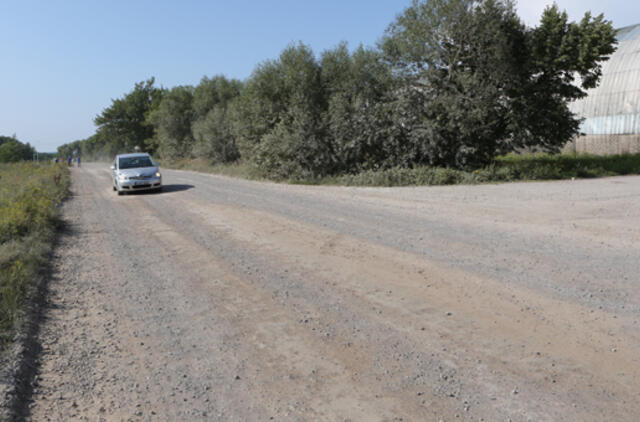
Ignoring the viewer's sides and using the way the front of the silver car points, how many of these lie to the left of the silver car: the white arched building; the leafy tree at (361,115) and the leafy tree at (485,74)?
3

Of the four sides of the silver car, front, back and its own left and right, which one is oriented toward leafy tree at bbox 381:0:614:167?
left

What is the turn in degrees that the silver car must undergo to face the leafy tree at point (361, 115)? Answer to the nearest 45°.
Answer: approximately 90° to its left

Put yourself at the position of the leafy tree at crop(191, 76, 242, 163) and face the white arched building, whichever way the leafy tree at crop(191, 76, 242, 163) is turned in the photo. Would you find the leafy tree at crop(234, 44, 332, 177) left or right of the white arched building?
right

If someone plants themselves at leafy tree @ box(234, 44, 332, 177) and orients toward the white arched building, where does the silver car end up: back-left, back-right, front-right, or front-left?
back-right

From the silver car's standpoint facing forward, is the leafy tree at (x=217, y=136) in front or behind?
behind

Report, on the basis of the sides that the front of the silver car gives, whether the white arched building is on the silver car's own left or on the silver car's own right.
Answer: on the silver car's own left

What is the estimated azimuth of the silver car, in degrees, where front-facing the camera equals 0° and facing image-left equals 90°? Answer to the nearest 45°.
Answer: approximately 0°

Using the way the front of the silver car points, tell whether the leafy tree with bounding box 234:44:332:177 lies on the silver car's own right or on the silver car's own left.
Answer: on the silver car's own left
